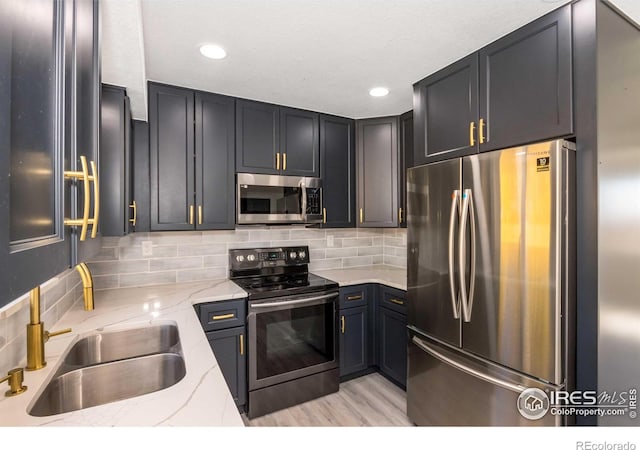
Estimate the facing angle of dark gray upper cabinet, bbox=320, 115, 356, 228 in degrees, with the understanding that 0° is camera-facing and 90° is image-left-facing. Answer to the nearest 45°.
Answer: approximately 315°

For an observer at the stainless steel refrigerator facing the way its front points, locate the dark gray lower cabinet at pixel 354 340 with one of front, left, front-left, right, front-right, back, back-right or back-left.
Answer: right

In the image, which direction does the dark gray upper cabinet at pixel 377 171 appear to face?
toward the camera

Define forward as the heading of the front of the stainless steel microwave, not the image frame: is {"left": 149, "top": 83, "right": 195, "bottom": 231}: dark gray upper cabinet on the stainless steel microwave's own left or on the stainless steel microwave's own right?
on the stainless steel microwave's own right

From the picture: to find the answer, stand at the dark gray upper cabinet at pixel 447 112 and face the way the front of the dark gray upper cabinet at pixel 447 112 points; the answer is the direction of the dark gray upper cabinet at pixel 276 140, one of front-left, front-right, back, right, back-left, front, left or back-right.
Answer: front-right

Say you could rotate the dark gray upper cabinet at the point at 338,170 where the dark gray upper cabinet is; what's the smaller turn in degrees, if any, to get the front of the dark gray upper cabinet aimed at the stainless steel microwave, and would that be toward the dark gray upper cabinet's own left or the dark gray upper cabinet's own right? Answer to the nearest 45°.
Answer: approximately 90° to the dark gray upper cabinet's own right

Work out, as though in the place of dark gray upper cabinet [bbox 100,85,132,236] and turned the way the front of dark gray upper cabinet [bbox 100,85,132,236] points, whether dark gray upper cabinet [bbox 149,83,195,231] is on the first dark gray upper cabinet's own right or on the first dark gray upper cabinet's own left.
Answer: on the first dark gray upper cabinet's own left

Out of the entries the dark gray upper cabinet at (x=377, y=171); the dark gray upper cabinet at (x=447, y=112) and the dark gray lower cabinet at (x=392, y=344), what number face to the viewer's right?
0

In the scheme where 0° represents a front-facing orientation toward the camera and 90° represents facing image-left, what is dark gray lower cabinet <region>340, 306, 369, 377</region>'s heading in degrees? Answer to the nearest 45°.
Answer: approximately 315°

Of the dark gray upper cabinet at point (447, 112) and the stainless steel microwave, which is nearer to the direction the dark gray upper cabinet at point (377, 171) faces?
the dark gray upper cabinet

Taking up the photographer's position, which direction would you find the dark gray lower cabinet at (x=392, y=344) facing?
facing the viewer and to the left of the viewer

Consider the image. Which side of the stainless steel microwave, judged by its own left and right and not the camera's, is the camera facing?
front

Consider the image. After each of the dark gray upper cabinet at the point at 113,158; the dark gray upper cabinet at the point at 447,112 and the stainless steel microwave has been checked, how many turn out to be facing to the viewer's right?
1

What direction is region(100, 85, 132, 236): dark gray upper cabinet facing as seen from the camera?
to the viewer's right

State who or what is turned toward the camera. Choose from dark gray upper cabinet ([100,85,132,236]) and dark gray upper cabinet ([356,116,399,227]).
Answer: dark gray upper cabinet ([356,116,399,227])

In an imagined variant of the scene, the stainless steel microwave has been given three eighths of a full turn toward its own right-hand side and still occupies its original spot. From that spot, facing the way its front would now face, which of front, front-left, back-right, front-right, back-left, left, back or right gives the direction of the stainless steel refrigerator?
back
